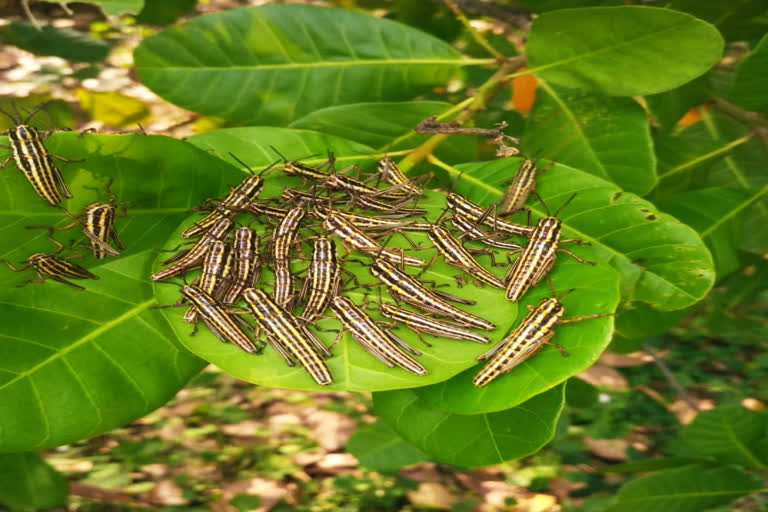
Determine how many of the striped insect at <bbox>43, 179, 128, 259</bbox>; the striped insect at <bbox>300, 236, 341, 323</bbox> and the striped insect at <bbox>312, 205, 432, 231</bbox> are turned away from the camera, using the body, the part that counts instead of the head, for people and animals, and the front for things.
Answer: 2

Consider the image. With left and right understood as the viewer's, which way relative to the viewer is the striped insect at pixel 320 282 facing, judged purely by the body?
facing away from the viewer

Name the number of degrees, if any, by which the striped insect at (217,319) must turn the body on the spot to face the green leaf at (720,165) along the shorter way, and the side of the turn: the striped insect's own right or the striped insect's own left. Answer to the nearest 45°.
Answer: approximately 90° to the striped insect's own right

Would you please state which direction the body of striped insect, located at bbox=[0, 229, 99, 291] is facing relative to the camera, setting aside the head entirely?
to the viewer's left

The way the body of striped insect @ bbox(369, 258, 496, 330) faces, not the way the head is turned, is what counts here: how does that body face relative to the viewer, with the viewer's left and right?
facing away from the viewer and to the left of the viewer

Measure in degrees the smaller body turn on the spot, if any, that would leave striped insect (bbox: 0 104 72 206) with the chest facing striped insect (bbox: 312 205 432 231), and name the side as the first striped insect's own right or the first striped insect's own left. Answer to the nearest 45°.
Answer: approximately 135° to the first striped insect's own right

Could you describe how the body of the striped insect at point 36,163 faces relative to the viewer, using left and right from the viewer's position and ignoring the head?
facing away from the viewer and to the left of the viewer

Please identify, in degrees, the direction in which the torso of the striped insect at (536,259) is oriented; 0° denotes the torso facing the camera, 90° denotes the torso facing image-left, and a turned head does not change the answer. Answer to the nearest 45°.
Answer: approximately 225°

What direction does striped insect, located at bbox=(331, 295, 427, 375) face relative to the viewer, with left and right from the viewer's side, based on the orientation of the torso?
facing away from the viewer and to the left of the viewer

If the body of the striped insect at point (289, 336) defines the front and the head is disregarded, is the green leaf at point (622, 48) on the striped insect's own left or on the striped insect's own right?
on the striped insect's own right

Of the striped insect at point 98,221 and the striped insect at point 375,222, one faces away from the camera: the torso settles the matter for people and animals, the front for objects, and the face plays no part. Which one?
the striped insect at point 98,221

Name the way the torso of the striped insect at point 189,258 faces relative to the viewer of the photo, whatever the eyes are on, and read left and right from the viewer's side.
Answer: facing away from the viewer and to the right of the viewer

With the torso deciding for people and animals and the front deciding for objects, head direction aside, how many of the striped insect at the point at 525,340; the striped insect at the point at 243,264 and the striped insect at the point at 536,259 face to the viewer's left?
0

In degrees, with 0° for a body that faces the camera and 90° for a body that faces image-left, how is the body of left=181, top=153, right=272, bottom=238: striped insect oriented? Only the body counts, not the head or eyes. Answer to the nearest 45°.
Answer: approximately 225°

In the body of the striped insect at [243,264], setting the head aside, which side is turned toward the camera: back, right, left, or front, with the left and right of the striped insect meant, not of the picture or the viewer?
back

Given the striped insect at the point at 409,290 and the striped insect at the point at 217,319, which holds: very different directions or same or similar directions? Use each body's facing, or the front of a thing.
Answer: same or similar directions

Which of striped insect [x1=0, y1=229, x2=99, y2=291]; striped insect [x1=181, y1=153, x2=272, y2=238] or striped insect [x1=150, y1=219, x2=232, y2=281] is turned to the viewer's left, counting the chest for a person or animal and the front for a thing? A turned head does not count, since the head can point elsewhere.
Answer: striped insect [x1=0, y1=229, x2=99, y2=291]

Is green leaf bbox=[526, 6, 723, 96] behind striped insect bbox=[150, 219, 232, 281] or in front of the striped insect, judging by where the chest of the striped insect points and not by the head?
in front
